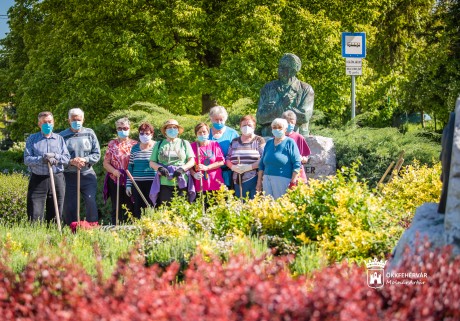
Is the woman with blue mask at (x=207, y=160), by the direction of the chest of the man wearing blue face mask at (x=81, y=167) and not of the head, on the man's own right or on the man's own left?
on the man's own left

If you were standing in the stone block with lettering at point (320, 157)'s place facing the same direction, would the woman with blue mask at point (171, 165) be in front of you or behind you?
in front

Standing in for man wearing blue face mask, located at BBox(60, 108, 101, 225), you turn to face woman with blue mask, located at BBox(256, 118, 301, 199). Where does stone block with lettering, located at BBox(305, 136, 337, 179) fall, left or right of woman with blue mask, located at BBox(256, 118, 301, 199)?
left

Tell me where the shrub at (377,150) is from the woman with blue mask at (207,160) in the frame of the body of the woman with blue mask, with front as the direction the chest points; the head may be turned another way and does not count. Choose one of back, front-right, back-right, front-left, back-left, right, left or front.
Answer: back-left

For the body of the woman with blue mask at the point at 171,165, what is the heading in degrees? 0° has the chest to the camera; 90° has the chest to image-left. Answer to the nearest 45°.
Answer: approximately 0°
